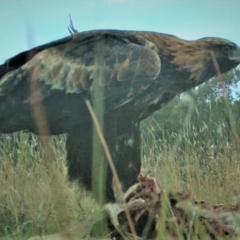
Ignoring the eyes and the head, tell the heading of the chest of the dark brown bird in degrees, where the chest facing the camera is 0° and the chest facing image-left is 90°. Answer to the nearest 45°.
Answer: approximately 270°
